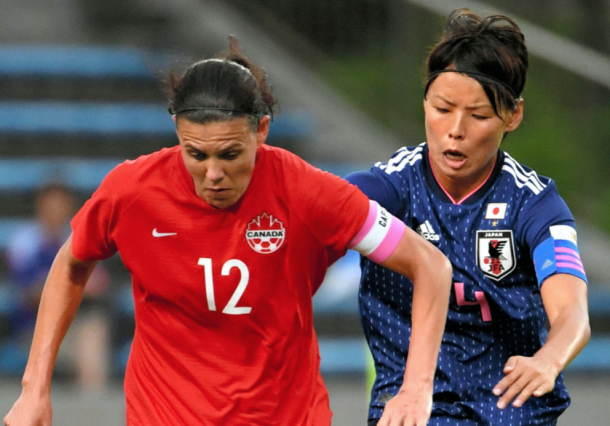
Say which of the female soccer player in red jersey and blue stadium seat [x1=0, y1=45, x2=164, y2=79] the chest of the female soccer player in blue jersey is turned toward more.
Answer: the female soccer player in red jersey

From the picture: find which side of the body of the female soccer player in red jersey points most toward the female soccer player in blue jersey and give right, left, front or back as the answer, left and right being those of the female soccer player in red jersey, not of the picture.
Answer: left

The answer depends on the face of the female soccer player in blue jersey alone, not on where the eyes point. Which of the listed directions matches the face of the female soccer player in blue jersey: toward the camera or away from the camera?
toward the camera

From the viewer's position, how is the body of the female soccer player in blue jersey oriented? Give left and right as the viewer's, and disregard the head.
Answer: facing the viewer and to the left of the viewer

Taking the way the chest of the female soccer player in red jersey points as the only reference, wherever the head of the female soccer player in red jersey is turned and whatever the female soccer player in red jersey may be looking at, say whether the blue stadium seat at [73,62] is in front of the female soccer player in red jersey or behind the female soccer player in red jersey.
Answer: behind

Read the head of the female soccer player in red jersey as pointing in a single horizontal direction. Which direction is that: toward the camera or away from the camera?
toward the camera

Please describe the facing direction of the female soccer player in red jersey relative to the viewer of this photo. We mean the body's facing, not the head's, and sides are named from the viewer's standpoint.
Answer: facing the viewer

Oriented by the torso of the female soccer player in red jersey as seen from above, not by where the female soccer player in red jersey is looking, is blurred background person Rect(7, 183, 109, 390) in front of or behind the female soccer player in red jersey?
behind

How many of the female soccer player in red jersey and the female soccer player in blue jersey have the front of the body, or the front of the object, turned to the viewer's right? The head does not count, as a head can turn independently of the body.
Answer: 0
